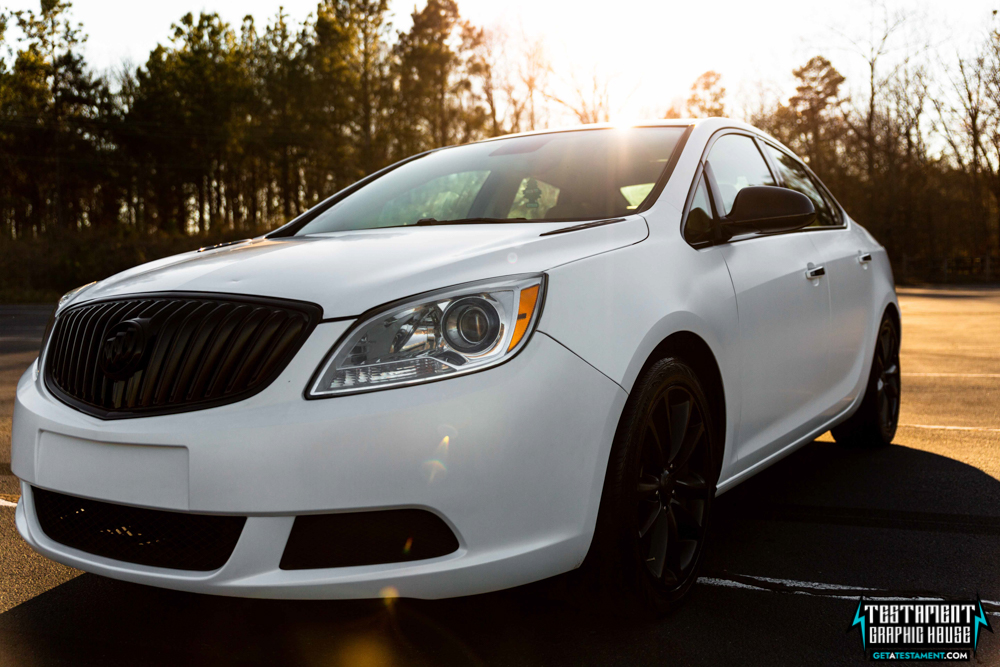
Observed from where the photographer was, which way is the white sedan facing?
facing the viewer and to the left of the viewer
